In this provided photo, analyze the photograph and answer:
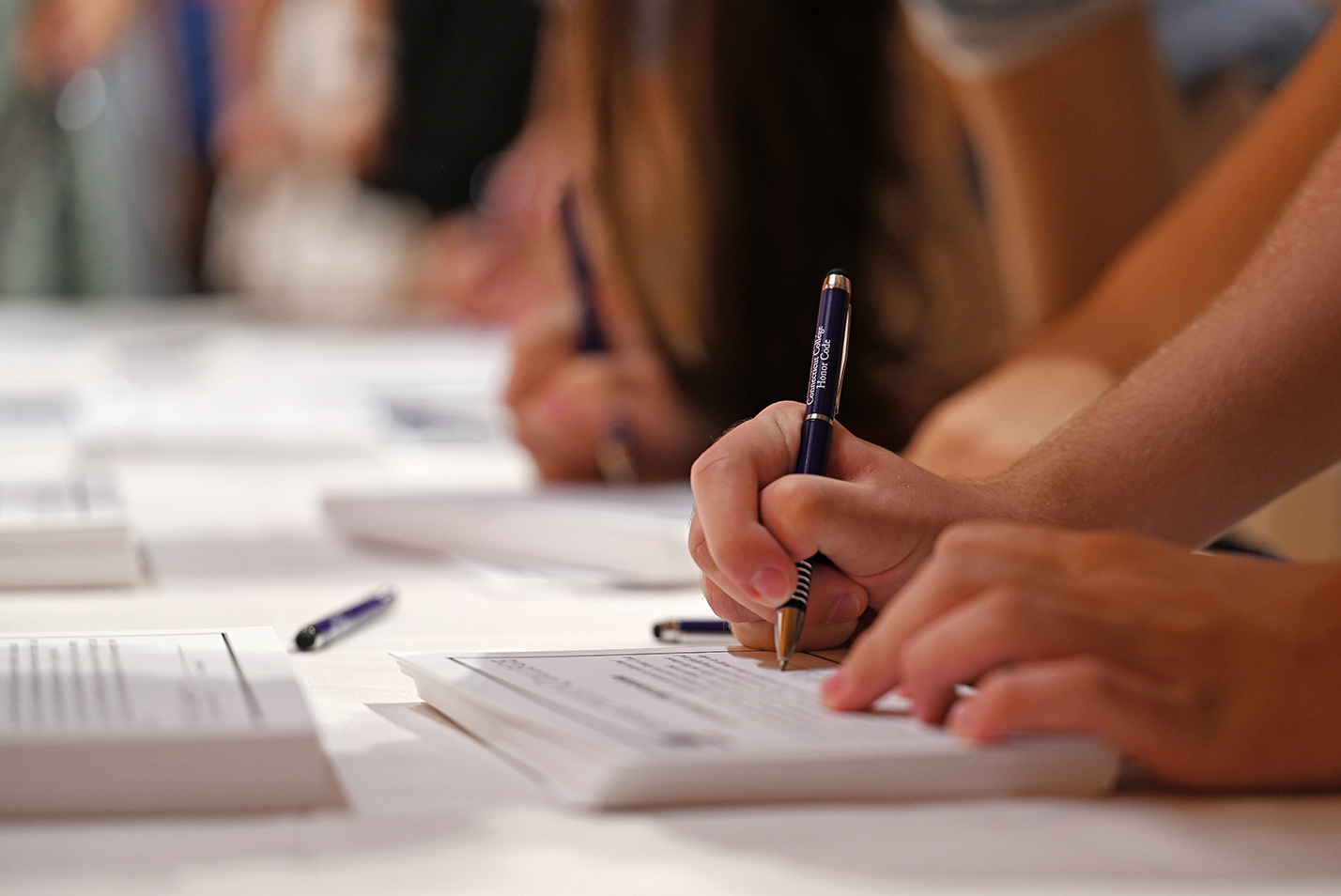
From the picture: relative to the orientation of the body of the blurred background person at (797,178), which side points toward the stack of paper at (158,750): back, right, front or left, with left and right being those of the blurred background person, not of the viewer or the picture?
left

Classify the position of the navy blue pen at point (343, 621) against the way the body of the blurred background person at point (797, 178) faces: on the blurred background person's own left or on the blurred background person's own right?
on the blurred background person's own left

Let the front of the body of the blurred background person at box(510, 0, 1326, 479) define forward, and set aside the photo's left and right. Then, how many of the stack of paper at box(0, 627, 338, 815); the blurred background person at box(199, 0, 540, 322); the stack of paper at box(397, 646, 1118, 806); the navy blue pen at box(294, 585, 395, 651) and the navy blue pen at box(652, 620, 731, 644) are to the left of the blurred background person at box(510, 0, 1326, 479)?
4

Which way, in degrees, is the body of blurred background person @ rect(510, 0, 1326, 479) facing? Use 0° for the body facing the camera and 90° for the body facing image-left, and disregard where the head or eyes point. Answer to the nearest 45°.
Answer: approximately 90°

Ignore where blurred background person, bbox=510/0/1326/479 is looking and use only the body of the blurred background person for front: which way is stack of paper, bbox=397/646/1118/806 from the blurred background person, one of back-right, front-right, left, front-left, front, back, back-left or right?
left

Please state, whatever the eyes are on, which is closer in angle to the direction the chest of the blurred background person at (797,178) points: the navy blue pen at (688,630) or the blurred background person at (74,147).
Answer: the blurred background person

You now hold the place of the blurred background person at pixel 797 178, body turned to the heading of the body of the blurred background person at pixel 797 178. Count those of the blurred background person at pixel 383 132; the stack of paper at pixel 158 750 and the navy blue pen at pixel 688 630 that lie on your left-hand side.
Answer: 2

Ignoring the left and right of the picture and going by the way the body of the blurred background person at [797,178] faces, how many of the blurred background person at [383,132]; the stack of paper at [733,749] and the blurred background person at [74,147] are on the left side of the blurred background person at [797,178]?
1

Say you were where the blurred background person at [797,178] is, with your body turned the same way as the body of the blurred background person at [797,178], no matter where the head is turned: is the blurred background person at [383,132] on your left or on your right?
on your right

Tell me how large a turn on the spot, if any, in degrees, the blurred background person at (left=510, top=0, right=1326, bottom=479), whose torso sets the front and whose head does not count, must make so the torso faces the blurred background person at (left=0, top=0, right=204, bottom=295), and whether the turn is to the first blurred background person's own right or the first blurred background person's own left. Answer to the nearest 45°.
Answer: approximately 45° to the first blurred background person's own right

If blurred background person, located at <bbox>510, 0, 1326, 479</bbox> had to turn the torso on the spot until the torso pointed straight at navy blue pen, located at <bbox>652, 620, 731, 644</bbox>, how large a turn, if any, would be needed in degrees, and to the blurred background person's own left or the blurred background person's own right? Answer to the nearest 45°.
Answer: approximately 90° to the blurred background person's own left

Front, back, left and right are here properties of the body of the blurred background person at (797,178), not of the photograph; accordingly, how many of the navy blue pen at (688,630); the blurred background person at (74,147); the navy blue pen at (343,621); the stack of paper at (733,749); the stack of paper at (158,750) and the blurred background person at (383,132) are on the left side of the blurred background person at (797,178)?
4
